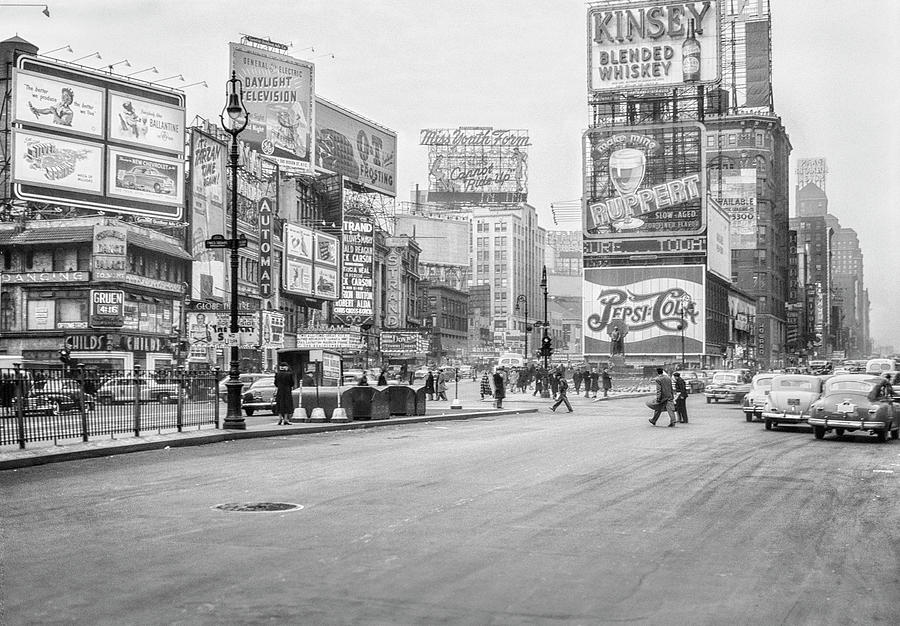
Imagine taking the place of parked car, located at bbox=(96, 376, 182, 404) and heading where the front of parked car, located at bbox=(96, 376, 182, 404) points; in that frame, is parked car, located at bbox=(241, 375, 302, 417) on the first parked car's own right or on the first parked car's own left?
on the first parked car's own left

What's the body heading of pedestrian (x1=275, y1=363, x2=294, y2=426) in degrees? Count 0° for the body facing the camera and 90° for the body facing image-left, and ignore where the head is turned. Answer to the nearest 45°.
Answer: approximately 0°

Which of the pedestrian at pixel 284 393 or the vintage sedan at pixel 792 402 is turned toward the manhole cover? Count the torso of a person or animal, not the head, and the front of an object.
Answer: the pedestrian

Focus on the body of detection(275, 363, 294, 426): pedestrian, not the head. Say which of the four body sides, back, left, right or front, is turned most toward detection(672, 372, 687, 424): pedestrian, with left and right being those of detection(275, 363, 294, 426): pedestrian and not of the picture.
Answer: left
